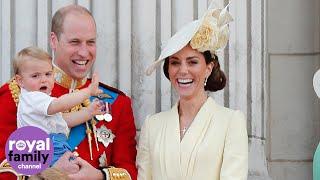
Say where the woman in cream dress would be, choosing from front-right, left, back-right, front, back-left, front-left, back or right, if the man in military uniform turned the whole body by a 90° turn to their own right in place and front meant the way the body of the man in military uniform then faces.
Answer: back

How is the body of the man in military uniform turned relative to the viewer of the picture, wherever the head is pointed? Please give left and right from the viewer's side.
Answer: facing the viewer
